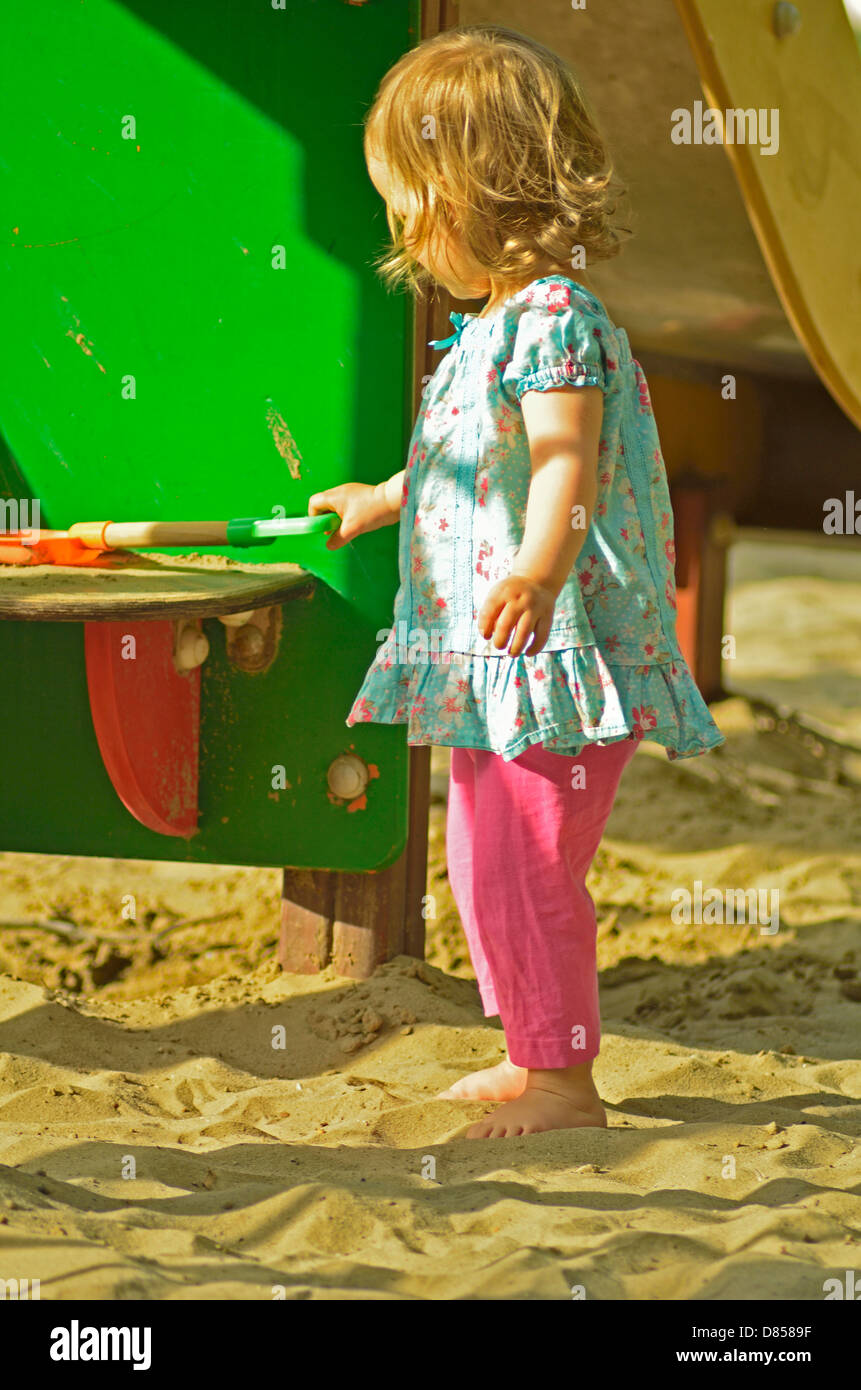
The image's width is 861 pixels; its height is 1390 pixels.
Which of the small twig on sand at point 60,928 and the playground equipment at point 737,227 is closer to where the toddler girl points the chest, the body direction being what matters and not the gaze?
the small twig on sand

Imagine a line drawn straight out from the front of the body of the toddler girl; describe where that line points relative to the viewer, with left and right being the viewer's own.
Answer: facing to the left of the viewer

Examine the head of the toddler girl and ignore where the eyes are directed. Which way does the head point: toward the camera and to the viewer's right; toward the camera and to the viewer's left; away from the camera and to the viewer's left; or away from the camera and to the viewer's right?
away from the camera and to the viewer's left
